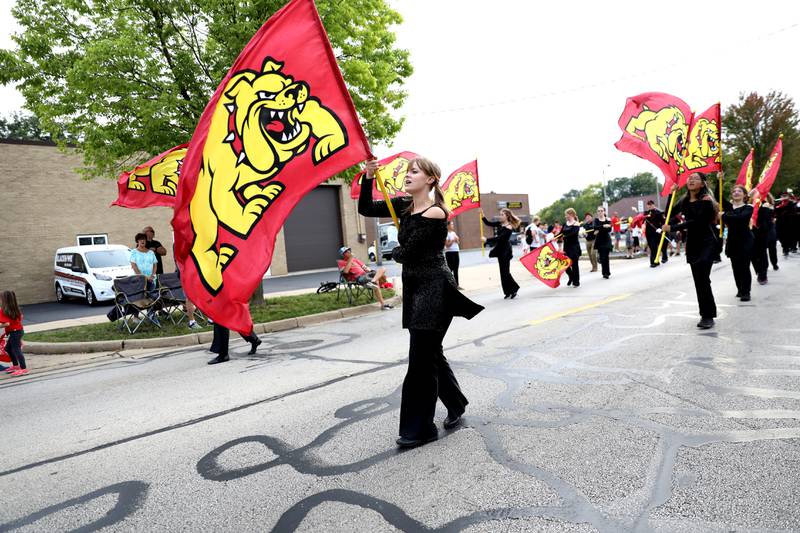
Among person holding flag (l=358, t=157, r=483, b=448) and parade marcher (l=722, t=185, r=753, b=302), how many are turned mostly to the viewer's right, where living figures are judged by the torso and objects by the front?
0

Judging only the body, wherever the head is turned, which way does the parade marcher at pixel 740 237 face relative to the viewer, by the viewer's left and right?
facing the viewer and to the left of the viewer

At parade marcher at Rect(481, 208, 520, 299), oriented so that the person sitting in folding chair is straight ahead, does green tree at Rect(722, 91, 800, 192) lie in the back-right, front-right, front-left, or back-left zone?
back-right

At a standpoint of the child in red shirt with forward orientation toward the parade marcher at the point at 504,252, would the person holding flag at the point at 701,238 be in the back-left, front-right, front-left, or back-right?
front-right

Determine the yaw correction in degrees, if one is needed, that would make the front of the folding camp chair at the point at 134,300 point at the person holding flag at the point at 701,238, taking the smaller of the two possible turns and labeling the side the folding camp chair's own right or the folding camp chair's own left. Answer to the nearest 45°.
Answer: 0° — it already faces them

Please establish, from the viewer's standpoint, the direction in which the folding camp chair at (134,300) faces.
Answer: facing the viewer and to the right of the viewer

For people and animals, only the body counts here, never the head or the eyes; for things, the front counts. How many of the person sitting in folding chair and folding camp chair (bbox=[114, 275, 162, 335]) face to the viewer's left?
0

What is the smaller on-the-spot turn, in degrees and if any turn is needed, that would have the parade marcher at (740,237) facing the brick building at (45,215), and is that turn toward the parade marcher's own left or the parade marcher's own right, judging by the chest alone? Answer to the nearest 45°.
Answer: approximately 45° to the parade marcher's own right

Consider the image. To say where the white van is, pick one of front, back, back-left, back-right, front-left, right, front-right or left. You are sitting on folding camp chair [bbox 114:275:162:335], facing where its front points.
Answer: back-left

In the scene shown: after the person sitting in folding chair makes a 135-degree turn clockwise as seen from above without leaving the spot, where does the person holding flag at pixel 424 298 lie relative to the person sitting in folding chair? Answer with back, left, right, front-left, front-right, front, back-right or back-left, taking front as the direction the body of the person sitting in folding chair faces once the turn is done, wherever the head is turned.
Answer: left
